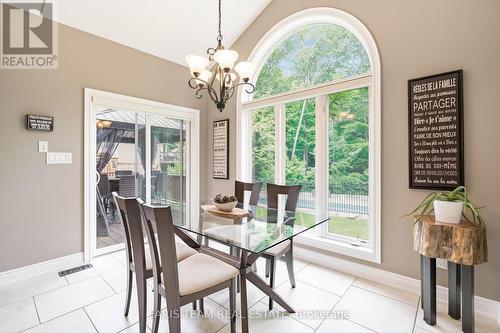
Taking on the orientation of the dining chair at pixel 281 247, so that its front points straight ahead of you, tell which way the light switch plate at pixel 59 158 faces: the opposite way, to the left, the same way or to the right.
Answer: to the left

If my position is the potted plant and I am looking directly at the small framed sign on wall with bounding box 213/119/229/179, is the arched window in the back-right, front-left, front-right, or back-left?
front-right

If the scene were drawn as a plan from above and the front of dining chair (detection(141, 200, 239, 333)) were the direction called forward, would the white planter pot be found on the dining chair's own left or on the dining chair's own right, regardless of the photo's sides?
on the dining chair's own right

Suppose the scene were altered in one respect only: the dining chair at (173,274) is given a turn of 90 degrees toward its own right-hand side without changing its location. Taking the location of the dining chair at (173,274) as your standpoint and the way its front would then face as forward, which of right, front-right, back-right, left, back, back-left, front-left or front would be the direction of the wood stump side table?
front-left

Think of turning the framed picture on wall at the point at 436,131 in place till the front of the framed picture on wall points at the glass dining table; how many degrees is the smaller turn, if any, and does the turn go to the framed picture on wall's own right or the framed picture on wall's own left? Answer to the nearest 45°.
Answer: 0° — it already faces it

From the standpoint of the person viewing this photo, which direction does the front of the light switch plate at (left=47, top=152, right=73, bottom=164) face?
facing the viewer

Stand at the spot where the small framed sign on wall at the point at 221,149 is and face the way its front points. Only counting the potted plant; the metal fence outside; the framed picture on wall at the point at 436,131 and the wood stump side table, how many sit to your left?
3

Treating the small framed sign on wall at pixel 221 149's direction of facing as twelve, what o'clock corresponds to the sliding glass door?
The sliding glass door is roughly at 1 o'clock from the small framed sign on wall.

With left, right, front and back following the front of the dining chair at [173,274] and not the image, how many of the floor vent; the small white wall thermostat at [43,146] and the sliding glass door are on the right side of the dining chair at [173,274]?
0

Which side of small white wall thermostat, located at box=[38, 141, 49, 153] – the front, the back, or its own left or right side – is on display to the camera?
front

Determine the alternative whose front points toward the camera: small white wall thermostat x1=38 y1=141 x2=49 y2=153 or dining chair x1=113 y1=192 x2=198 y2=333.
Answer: the small white wall thermostat

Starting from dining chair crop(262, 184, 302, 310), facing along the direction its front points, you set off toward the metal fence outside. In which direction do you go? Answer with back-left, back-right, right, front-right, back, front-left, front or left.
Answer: back

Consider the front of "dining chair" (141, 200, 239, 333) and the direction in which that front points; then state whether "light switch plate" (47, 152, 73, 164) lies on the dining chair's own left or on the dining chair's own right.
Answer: on the dining chair's own left

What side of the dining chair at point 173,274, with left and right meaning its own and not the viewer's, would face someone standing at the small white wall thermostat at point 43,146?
left

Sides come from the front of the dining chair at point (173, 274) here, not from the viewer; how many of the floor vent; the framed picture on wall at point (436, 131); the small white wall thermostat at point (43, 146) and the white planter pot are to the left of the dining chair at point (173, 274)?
2

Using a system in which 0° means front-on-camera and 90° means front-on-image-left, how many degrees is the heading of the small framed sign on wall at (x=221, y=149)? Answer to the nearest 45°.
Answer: approximately 45°

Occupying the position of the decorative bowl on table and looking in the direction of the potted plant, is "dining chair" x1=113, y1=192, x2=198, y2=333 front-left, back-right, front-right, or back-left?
back-right

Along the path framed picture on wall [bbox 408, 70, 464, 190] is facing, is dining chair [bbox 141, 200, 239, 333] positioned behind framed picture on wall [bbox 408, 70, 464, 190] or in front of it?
in front
